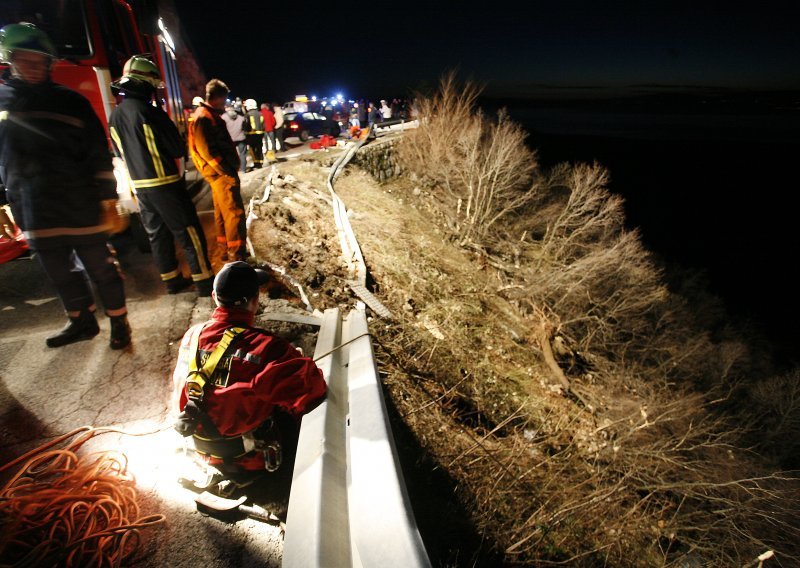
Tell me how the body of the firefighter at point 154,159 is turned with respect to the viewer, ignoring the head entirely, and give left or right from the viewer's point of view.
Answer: facing away from the viewer and to the right of the viewer

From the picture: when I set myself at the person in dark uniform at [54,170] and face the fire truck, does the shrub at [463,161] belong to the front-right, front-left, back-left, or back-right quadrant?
front-right

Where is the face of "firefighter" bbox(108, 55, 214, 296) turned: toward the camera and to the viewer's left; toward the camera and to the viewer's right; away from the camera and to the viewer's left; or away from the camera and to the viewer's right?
away from the camera and to the viewer's right

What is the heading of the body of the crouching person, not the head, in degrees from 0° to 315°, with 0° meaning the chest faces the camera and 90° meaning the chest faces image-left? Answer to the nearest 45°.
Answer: approximately 225°

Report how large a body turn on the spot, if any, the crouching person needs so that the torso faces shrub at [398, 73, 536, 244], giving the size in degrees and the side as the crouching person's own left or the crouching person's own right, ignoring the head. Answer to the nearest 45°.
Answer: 0° — they already face it

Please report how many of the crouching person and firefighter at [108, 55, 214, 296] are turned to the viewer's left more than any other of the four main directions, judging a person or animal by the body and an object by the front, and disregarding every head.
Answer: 0

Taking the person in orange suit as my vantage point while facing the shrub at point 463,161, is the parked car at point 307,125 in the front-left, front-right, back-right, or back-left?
front-left

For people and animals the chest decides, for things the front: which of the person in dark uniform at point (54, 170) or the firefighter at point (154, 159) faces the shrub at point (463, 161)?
the firefighter

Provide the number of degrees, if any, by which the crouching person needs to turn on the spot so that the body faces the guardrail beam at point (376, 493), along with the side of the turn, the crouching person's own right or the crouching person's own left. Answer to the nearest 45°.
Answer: approximately 90° to the crouching person's own right

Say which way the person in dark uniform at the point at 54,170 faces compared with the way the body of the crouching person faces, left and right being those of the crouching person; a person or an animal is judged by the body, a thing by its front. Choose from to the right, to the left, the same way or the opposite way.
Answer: the opposite way

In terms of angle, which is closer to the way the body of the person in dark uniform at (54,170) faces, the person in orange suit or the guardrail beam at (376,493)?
the guardrail beam

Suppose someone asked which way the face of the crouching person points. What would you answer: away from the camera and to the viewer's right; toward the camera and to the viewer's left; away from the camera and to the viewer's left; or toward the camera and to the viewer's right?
away from the camera and to the viewer's right
